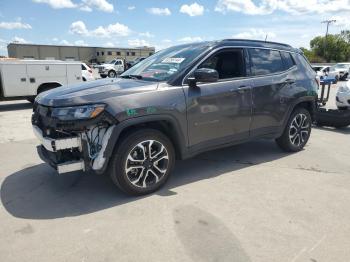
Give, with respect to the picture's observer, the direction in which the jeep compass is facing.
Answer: facing the viewer and to the left of the viewer

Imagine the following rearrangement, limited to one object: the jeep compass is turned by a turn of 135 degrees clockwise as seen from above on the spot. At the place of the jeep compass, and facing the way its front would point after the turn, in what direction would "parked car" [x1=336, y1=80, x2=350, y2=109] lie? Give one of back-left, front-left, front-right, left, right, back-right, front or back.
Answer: front-right

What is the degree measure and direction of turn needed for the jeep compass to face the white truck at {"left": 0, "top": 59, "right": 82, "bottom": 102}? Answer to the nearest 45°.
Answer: approximately 90° to its right

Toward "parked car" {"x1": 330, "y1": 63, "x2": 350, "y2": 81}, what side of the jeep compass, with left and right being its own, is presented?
back
